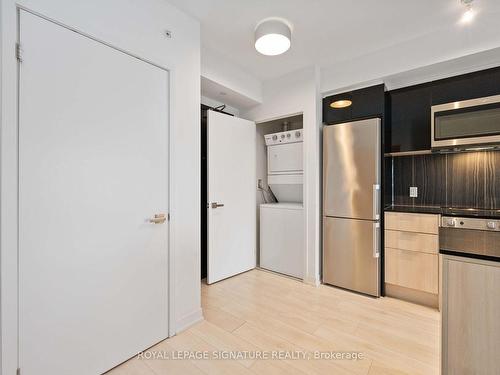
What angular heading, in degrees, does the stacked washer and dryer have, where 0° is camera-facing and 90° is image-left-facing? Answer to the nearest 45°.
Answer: approximately 45°

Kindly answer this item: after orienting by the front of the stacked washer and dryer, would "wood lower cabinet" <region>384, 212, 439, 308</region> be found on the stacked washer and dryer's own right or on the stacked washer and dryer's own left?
on the stacked washer and dryer's own left

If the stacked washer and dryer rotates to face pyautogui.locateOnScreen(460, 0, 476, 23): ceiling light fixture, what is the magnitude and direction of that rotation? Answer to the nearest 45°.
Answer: approximately 90° to its left

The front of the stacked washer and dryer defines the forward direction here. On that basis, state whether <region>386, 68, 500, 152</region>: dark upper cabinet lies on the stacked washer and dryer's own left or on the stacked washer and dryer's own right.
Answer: on the stacked washer and dryer's own left

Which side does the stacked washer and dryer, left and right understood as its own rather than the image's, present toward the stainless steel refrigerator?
left

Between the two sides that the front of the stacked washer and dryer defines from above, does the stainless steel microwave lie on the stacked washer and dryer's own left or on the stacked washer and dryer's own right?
on the stacked washer and dryer's own left

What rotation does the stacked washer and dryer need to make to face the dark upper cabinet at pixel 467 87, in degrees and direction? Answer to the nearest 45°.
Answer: approximately 135° to its left
